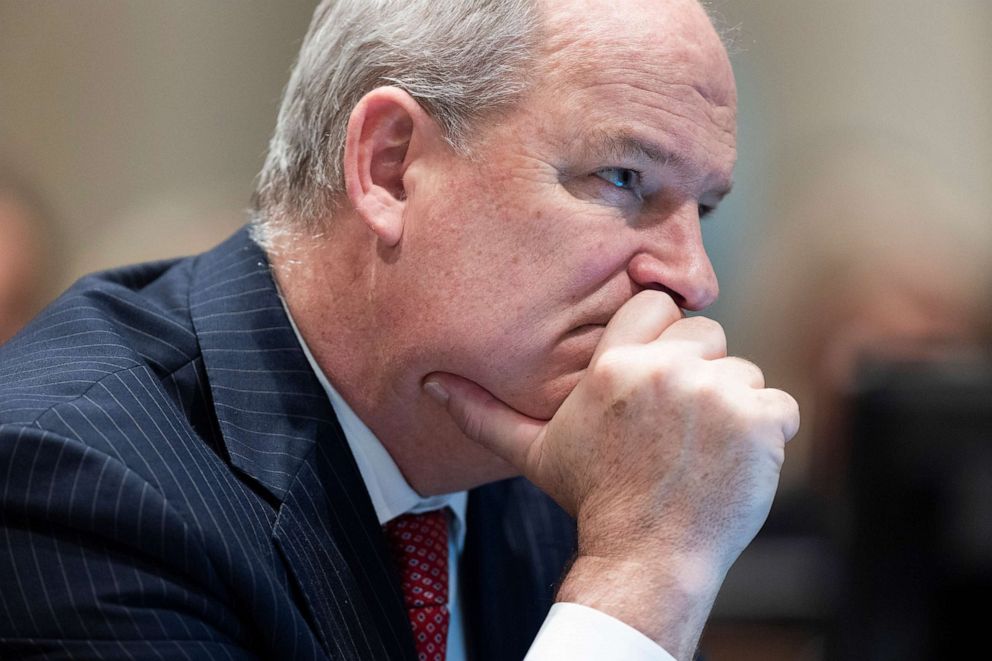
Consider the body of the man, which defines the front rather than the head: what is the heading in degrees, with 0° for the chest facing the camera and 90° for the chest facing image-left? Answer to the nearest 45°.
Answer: approximately 315°

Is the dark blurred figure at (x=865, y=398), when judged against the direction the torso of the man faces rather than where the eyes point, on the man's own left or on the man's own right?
on the man's own left

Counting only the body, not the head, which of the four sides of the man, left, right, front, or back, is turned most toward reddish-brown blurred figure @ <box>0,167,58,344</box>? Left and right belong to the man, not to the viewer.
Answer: back

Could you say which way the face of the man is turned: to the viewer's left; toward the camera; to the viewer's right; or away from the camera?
to the viewer's right
